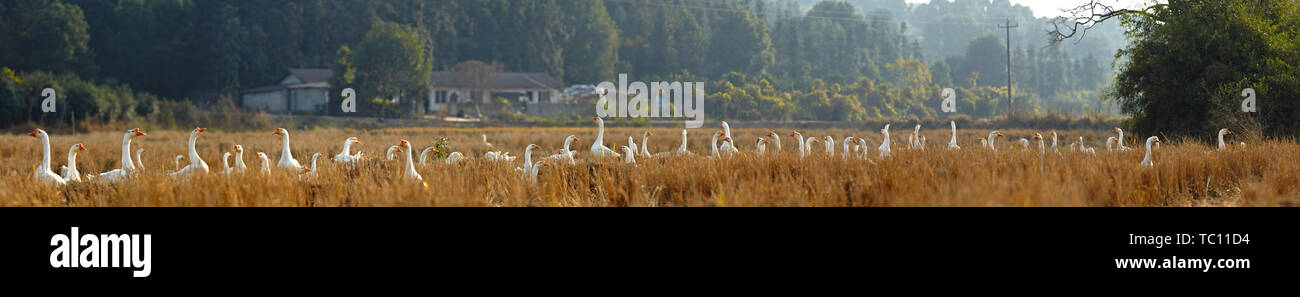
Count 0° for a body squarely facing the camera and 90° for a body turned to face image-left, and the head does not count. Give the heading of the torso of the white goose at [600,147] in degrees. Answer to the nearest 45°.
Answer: approximately 90°

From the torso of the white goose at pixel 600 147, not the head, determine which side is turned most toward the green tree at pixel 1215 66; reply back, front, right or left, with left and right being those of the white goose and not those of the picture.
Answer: back

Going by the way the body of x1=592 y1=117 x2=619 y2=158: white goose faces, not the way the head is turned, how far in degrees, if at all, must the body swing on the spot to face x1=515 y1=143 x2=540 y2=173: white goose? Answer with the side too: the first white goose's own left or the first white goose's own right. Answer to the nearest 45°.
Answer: approximately 90° to the first white goose's own left
